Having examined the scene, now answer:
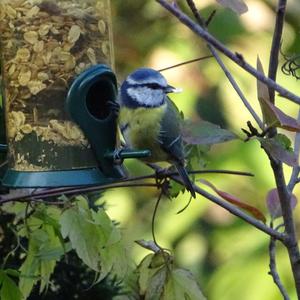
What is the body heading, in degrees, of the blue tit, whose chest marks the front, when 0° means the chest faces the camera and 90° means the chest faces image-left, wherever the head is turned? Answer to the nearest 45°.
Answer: approximately 45°
